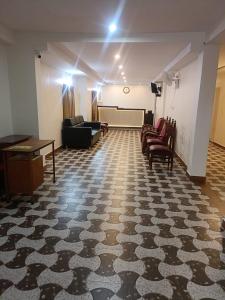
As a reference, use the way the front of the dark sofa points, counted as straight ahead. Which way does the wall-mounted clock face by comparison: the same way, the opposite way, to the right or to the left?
to the right

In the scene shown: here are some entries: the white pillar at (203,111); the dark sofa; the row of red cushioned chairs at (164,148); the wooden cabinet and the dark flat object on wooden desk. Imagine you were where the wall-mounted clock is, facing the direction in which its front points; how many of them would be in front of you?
5

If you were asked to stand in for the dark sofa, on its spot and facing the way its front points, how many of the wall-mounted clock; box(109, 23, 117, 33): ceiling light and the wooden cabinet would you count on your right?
2

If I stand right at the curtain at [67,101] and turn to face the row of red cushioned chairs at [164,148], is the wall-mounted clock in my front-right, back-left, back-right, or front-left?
back-left

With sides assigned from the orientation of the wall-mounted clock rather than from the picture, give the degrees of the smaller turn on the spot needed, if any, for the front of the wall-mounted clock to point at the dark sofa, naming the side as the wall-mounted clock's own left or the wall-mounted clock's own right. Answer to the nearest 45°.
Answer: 0° — it already faces it

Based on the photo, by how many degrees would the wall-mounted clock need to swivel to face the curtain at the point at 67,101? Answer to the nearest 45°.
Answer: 0° — it already faces it

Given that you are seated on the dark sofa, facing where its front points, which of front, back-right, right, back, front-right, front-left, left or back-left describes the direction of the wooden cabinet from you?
right

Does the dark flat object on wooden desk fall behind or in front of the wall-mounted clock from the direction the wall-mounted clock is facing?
in front

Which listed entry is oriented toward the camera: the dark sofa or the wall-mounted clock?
the wall-mounted clock

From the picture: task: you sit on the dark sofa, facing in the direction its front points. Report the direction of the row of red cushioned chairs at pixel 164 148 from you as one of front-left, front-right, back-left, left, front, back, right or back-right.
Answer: front-right

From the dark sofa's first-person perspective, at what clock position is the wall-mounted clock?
The wall-mounted clock is roughly at 10 o'clock from the dark sofa.

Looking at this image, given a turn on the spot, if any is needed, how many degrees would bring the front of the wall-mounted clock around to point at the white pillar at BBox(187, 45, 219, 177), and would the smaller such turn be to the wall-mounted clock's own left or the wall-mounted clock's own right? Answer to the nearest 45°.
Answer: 0° — it already faces it

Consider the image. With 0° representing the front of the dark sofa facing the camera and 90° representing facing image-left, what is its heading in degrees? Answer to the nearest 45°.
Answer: approximately 270°

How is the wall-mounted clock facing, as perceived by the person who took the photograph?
facing the viewer

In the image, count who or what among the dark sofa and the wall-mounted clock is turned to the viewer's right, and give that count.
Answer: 1

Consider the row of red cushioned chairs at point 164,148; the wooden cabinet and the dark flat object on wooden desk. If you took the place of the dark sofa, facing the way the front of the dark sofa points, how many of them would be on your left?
0

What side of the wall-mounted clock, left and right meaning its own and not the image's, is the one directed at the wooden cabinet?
front

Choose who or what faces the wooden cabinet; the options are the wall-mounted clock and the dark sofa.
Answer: the wall-mounted clock

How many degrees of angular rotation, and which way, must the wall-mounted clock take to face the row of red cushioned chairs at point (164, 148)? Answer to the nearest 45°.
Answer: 0° — it already faces it

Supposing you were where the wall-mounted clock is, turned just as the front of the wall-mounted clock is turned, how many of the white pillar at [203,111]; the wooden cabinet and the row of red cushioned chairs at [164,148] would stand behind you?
0

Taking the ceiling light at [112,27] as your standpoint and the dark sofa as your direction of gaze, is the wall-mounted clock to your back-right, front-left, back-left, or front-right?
front-right
